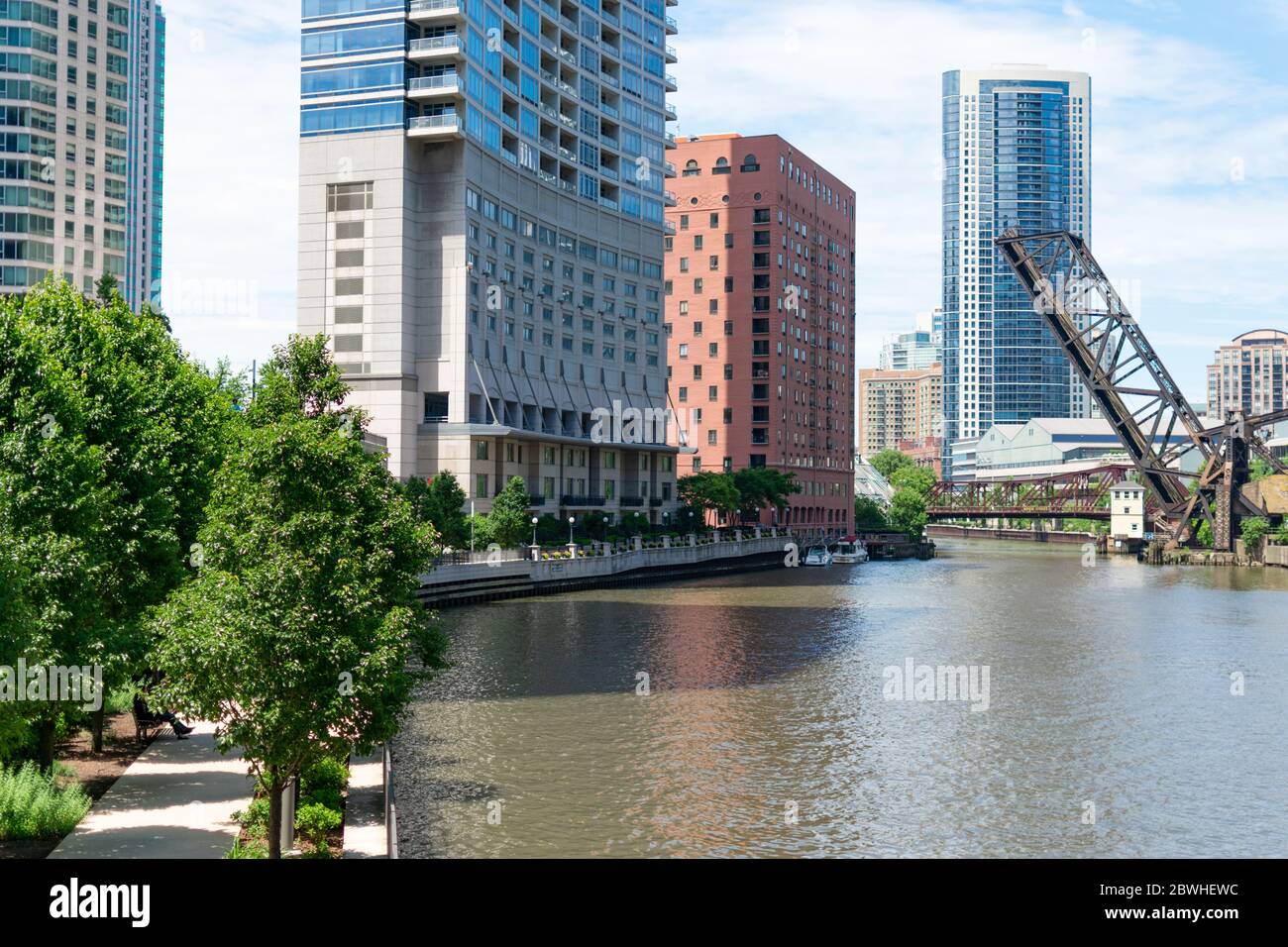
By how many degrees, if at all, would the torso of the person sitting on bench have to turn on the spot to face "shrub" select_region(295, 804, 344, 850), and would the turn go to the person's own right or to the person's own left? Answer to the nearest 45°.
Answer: approximately 90° to the person's own right

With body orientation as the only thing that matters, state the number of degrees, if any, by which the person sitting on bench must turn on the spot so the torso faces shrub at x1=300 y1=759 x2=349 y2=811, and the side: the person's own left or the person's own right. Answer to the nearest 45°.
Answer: approximately 90° to the person's own right

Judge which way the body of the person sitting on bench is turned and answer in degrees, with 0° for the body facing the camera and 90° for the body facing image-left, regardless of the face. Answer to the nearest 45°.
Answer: approximately 270°

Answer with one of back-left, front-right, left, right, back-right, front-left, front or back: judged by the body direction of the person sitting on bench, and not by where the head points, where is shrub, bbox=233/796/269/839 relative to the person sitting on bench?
right

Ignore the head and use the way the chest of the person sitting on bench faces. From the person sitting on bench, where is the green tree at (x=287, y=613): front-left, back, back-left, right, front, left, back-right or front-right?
right

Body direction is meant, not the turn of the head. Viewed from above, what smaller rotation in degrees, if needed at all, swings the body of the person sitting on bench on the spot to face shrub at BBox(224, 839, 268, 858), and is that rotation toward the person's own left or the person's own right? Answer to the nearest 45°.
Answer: approximately 90° to the person's own right

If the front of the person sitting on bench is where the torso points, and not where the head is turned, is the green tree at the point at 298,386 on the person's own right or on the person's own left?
on the person's own right
